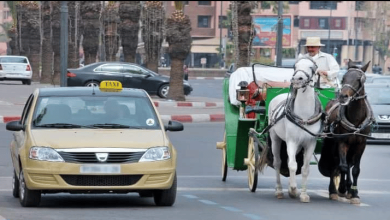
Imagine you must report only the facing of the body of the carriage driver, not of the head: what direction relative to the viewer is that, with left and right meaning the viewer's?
facing the viewer and to the left of the viewer

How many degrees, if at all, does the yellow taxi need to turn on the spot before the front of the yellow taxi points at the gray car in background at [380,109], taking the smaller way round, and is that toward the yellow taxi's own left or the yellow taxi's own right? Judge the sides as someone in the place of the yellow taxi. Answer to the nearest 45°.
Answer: approximately 135° to the yellow taxi's own left

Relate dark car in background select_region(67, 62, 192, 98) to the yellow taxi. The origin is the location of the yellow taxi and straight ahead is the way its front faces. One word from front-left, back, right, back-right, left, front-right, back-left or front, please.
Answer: back

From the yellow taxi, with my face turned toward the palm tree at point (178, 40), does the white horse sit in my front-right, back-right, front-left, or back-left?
front-right

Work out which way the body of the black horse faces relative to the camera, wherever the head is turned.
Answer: toward the camera

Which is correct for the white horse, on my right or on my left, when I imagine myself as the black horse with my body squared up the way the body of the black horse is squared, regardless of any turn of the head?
on my right

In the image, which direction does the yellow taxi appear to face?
toward the camera

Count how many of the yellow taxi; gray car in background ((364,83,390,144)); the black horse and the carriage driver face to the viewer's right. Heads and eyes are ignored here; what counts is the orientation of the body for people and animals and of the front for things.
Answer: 0

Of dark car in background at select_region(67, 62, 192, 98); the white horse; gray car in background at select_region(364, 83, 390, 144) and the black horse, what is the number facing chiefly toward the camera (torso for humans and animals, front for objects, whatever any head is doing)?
3

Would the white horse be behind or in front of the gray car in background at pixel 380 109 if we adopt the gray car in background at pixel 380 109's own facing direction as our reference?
in front

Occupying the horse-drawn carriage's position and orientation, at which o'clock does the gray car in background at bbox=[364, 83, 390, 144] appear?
The gray car in background is roughly at 8 o'clock from the horse-drawn carriage.

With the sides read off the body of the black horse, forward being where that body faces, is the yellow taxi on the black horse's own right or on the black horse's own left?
on the black horse's own right

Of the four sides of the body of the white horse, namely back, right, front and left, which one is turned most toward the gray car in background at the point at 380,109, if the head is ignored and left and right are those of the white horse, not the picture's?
back

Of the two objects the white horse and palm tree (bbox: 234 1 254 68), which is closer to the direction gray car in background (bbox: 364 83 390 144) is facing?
the white horse

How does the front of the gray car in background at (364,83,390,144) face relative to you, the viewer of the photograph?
facing the viewer
